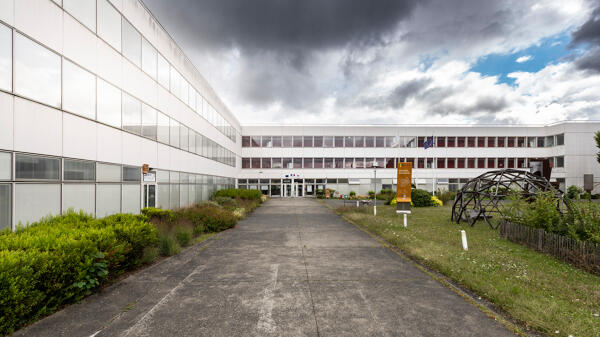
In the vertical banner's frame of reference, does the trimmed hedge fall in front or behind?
in front

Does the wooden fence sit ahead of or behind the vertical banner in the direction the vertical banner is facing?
ahead

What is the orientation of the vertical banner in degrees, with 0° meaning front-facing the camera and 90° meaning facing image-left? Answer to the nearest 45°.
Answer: approximately 0°

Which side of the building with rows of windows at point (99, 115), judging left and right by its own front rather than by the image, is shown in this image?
front

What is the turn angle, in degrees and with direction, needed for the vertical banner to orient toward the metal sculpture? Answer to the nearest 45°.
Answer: approximately 90° to its left

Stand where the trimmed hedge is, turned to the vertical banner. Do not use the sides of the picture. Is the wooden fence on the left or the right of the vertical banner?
right

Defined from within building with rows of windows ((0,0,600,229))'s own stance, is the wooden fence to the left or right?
on its left

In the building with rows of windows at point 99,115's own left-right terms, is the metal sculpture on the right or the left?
on its left
